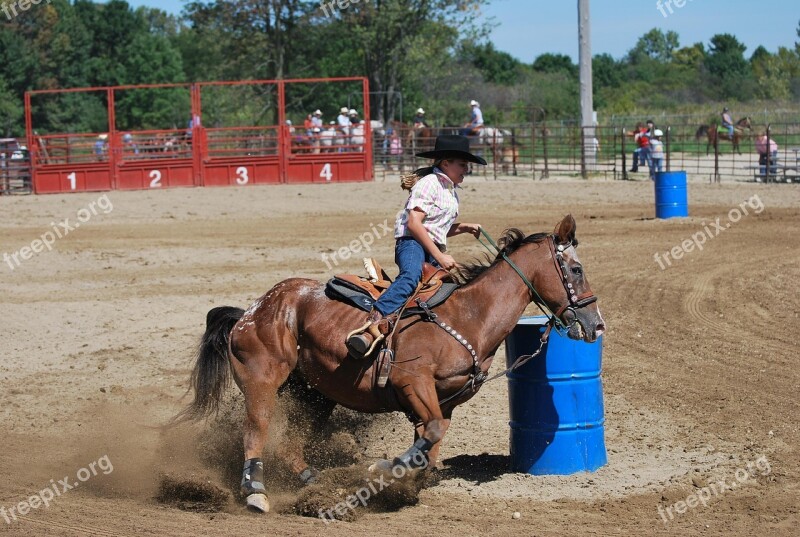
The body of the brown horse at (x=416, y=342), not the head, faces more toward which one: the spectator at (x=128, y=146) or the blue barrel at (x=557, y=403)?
the blue barrel

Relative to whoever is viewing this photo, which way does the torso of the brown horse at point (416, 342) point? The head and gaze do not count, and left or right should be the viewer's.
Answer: facing to the right of the viewer

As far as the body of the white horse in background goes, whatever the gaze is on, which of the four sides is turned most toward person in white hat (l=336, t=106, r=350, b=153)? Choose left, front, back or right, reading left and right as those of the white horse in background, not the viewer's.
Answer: back

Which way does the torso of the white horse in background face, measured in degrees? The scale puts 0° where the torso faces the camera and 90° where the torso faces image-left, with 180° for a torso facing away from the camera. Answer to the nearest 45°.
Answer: approximately 270°

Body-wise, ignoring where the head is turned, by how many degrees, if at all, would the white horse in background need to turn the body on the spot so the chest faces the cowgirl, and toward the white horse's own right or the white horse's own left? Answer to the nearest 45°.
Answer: approximately 90° to the white horse's own right

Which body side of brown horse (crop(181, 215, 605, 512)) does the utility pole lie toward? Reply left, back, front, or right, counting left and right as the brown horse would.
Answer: left

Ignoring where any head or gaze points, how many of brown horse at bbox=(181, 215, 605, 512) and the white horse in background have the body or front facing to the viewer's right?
2

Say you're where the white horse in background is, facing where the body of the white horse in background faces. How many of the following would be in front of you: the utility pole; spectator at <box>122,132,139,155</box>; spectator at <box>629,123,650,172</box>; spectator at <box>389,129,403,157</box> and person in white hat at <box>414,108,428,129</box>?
2
